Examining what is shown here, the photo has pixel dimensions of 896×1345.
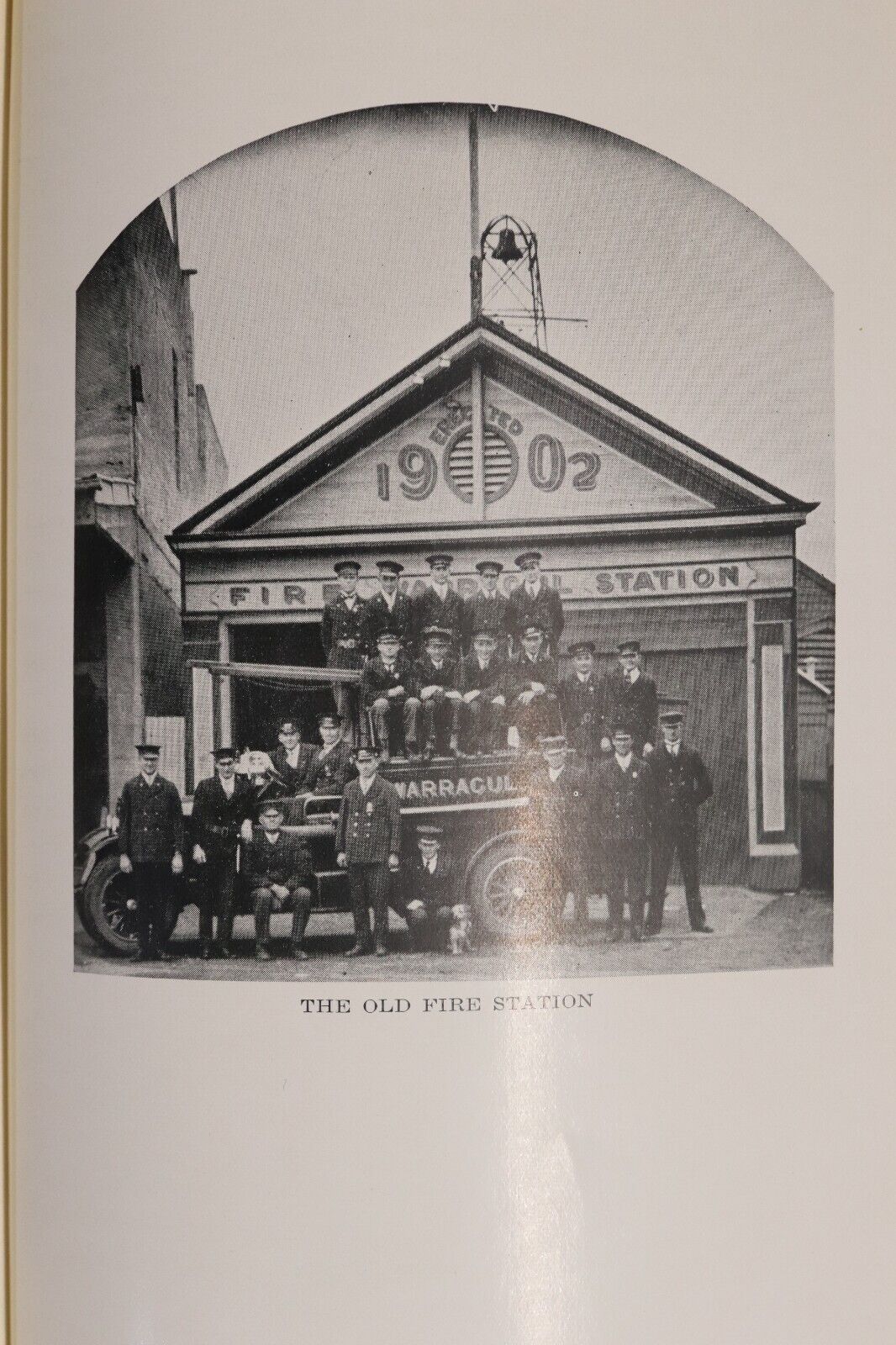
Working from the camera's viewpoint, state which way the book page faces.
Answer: facing the viewer
